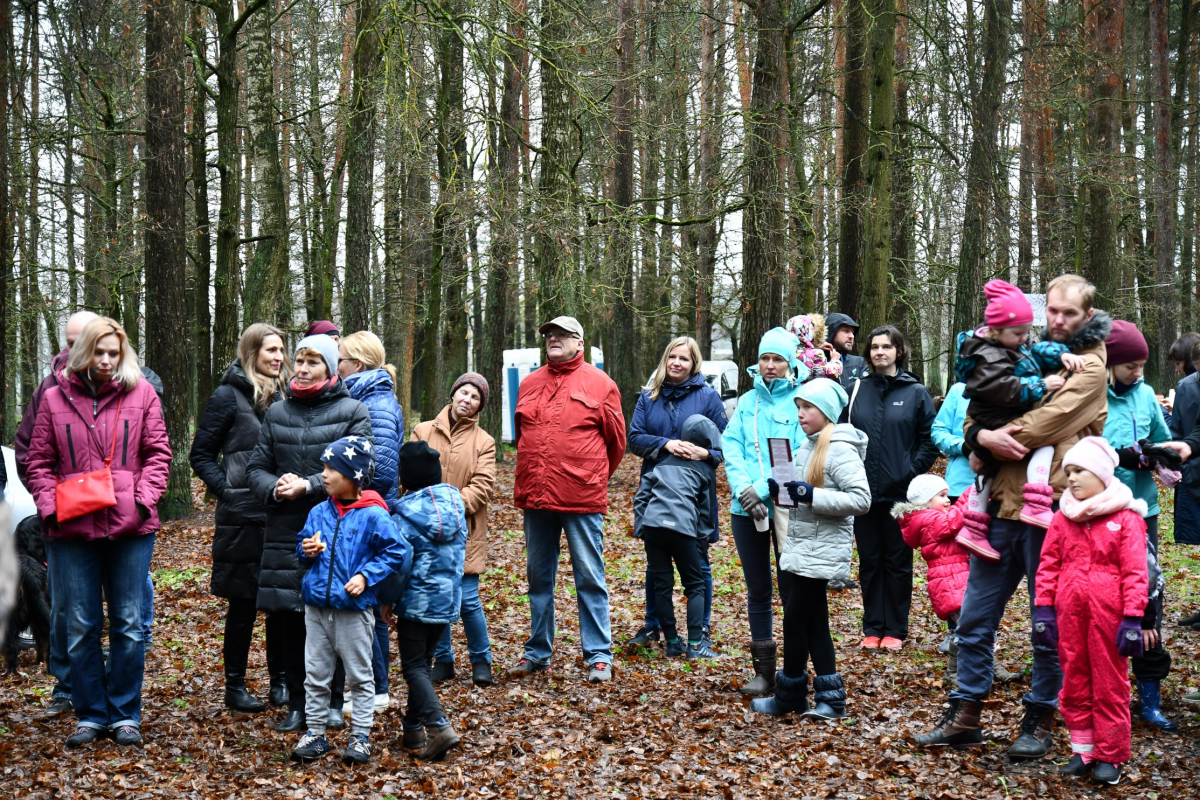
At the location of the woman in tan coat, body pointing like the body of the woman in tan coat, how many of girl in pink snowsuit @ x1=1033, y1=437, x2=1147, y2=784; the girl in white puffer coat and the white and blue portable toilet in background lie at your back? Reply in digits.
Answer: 1

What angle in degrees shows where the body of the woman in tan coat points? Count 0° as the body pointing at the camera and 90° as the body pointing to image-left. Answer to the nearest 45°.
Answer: approximately 0°

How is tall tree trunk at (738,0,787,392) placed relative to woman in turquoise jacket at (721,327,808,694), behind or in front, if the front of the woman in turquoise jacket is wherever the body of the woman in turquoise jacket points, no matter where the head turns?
behind

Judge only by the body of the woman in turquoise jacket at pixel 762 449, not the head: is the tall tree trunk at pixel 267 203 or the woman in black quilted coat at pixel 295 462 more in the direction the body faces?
the woman in black quilted coat

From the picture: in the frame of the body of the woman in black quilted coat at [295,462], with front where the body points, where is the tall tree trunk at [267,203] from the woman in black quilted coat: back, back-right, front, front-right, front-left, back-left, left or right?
back-right

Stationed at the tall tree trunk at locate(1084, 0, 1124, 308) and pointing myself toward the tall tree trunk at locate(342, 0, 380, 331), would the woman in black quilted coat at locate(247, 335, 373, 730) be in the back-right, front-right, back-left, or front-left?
front-left

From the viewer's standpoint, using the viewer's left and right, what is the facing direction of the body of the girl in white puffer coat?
facing to the left of the viewer

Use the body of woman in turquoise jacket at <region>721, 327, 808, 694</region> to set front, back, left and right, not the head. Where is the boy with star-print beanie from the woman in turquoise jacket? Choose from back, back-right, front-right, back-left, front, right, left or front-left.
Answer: front-right

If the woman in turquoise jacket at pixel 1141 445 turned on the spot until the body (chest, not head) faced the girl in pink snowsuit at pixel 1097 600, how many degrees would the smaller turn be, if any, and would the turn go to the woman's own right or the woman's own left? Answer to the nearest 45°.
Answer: approximately 45° to the woman's own right

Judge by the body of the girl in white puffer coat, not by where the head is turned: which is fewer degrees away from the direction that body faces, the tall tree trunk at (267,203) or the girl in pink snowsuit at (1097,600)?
the tall tree trunk

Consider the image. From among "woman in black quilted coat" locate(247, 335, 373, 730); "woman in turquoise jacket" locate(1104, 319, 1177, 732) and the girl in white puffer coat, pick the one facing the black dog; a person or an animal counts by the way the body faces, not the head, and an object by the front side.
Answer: the girl in white puffer coat

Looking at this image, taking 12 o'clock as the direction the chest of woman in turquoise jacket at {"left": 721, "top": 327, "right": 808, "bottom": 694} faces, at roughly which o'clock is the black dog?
The black dog is roughly at 3 o'clock from the woman in turquoise jacket.
